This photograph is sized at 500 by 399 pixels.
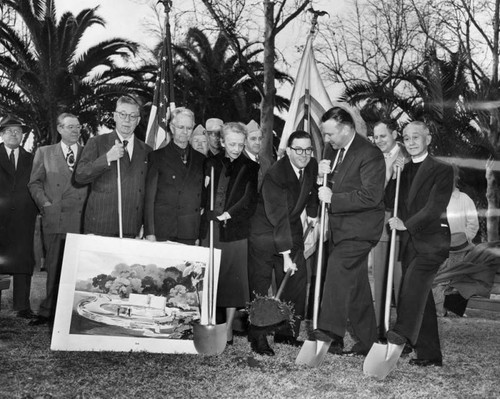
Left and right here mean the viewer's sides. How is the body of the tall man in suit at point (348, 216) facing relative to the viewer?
facing the viewer and to the left of the viewer

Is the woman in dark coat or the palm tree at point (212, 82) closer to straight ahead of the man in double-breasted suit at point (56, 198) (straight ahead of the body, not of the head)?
the woman in dark coat

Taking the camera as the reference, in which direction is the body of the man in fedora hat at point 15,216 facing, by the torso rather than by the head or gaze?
toward the camera

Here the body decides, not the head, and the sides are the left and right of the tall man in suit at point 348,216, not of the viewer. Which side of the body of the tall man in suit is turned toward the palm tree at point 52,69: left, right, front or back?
right

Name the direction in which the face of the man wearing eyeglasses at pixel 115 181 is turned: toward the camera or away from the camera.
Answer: toward the camera

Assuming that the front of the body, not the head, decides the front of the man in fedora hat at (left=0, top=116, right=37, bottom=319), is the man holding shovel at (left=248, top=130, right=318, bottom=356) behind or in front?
in front

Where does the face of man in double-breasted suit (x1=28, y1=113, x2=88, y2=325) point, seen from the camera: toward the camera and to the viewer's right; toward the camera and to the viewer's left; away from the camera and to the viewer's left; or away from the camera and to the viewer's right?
toward the camera and to the viewer's right

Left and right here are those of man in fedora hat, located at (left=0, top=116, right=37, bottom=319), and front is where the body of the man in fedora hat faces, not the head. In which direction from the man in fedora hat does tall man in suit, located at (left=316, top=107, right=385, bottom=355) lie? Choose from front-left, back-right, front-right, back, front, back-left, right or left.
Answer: front-left

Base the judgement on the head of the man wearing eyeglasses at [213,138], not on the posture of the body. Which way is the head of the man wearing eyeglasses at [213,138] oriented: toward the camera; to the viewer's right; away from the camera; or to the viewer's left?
toward the camera
